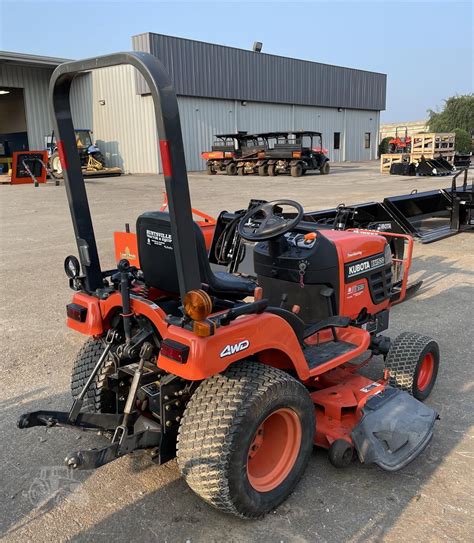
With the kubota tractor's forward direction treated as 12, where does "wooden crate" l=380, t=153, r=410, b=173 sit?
The wooden crate is roughly at 11 o'clock from the kubota tractor.

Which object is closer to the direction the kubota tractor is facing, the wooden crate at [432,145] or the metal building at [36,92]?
the wooden crate

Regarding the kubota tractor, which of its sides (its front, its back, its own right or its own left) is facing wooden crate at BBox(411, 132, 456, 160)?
front

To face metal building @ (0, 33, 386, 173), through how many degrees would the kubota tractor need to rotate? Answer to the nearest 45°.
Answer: approximately 45° to its left

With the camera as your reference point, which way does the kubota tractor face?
facing away from the viewer and to the right of the viewer

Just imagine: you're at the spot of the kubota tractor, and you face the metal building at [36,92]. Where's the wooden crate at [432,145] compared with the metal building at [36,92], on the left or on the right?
right
